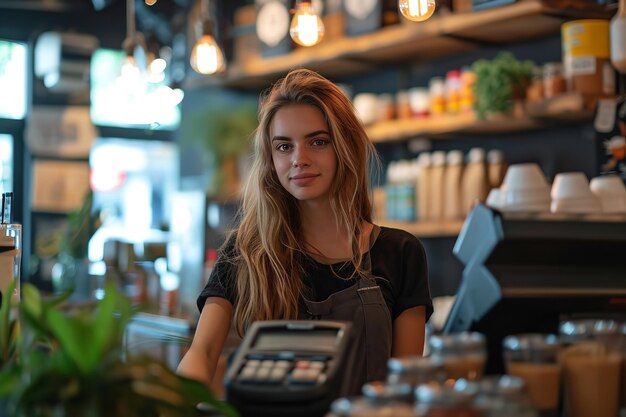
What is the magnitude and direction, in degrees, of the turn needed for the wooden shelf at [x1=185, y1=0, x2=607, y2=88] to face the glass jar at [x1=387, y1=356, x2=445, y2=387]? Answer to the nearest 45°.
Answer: approximately 45° to its left

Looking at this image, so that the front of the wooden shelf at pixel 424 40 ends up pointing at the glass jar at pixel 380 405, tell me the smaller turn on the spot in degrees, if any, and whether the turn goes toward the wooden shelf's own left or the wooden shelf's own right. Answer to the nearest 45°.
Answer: approximately 45° to the wooden shelf's own left

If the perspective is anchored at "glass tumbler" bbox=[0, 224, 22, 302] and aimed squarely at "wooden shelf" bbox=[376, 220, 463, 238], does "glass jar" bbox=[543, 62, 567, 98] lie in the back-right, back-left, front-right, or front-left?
front-right

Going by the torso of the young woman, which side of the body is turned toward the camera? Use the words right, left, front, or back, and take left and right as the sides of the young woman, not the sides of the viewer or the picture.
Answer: front

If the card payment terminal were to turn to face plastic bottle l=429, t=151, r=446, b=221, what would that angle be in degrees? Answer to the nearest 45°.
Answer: approximately 180°

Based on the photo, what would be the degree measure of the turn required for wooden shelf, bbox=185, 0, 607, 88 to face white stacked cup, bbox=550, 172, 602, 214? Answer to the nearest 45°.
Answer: approximately 45° to its left

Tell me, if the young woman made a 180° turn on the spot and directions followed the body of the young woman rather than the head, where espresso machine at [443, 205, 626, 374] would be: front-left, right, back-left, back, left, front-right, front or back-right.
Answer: back-right

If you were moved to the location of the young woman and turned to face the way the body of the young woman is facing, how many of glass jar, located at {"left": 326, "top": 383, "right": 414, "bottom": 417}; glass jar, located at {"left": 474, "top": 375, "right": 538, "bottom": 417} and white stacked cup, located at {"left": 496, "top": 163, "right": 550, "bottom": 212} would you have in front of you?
2

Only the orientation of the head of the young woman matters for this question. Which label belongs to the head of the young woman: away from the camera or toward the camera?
toward the camera

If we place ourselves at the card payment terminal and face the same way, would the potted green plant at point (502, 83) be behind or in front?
behind

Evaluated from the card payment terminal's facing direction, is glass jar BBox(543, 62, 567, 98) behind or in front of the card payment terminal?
behind

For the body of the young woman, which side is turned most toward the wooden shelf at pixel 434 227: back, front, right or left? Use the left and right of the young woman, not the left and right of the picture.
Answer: back

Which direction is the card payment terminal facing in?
toward the camera
